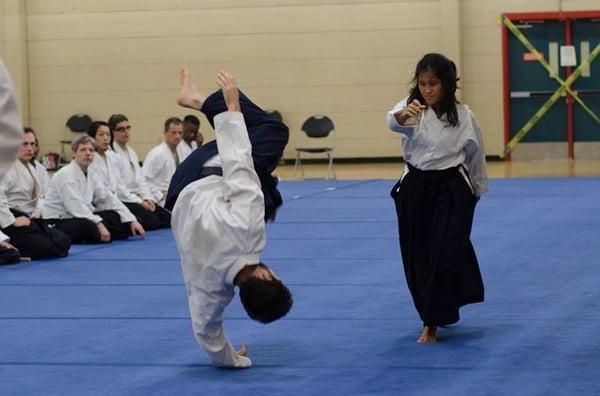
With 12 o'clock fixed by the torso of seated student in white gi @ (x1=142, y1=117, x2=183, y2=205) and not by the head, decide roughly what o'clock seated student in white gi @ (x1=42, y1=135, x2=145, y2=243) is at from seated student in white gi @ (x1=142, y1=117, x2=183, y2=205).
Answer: seated student in white gi @ (x1=42, y1=135, x2=145, y2=243) is roughly at 2 o'clock from seated student in white gi @ (x1=142, y1=117, x2=183, y2=205).

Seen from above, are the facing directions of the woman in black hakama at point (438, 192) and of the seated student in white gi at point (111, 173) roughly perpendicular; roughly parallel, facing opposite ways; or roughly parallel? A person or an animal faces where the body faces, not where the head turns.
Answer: roughly perpendicular

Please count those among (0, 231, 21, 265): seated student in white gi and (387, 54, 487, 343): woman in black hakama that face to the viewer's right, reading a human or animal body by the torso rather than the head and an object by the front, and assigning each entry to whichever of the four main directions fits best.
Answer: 1

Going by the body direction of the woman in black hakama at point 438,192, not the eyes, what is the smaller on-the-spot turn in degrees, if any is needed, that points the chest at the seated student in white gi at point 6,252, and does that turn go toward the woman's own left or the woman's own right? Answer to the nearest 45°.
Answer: approximately 90° to the woman's own right

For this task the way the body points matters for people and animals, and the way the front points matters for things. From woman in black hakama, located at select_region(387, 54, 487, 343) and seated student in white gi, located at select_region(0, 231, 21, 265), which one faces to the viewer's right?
the seated student in white gi

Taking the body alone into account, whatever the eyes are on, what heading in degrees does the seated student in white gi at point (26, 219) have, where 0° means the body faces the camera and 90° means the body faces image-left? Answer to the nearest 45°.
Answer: approximately 315°

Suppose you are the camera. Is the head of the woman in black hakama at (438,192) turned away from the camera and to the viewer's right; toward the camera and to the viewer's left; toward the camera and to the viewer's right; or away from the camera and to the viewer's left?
toward the camera and to the viewer's left

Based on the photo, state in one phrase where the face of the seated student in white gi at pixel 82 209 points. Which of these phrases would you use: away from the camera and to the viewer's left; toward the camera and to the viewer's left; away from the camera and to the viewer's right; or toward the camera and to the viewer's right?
toward the camera and to the viewer's right

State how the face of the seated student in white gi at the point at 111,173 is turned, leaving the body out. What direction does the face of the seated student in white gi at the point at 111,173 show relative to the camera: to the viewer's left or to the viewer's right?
to the viewer's right

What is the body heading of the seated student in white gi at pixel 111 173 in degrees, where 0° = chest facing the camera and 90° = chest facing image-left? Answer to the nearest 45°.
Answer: approximately 315°

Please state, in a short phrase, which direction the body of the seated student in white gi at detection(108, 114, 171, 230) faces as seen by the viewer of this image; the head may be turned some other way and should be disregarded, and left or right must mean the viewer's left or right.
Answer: facing the viewer and to the right of the viewer

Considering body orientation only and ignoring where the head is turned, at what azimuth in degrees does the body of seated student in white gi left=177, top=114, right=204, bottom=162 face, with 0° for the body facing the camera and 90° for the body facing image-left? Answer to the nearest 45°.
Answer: approximately 315°
